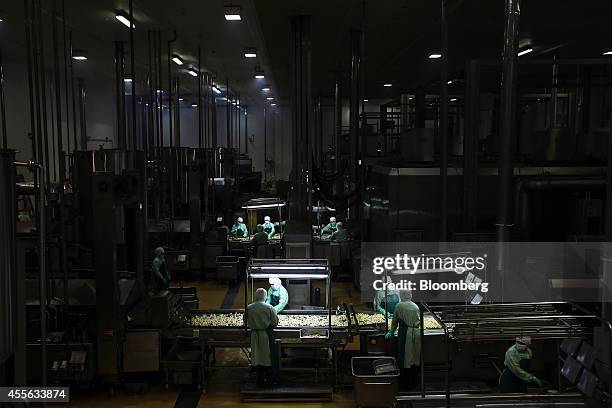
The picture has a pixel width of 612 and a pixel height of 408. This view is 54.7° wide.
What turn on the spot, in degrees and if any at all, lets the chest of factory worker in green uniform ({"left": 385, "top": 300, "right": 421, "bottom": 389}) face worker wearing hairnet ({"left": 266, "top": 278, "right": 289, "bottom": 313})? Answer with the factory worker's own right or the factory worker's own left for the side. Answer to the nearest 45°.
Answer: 0° — they already face them

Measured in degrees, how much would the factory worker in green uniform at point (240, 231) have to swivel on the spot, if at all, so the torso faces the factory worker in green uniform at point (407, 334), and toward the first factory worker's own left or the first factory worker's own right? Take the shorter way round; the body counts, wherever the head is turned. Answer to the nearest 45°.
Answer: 0° — they already face them

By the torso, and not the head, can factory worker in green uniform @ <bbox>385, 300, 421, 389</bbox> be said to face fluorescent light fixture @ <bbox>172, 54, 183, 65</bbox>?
yes

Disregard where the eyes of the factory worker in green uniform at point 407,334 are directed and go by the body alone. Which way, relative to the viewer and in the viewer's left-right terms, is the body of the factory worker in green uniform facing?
facing away from the viewer and to the left of the viewer

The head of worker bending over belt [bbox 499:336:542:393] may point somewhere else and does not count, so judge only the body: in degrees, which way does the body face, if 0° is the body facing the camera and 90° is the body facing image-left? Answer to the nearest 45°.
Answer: approximately 315°

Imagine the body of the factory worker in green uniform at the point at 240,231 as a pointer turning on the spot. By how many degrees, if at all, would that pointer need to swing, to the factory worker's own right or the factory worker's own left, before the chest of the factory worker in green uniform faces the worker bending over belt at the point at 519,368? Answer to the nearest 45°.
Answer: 0° — they already face them
